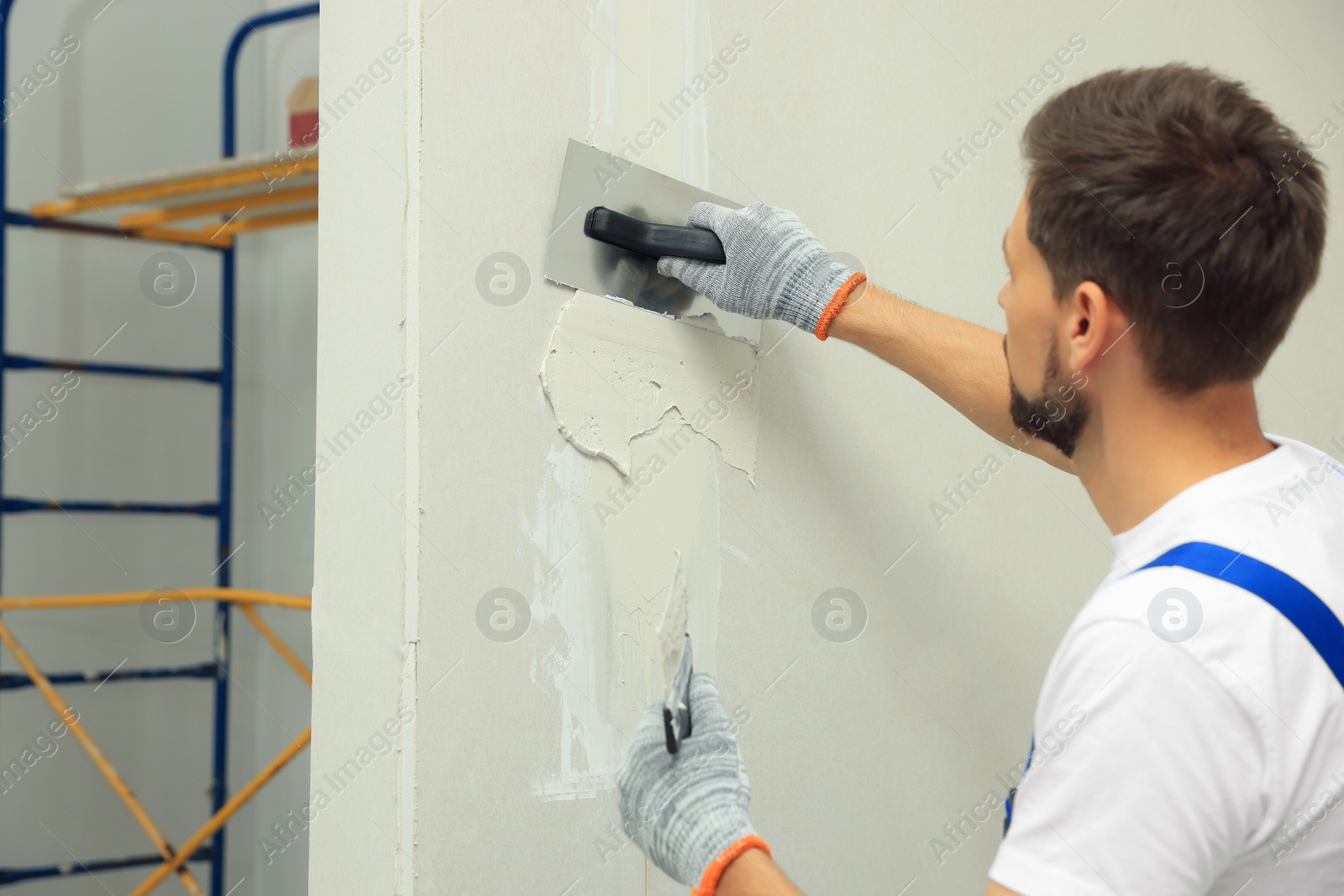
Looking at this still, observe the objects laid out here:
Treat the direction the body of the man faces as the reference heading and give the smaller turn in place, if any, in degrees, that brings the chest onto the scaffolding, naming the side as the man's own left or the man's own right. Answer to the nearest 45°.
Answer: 0° — they already face it

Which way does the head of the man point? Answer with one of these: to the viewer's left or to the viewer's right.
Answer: to the viewer's left

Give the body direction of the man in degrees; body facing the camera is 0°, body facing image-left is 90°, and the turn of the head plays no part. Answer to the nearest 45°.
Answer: approximately 135°
